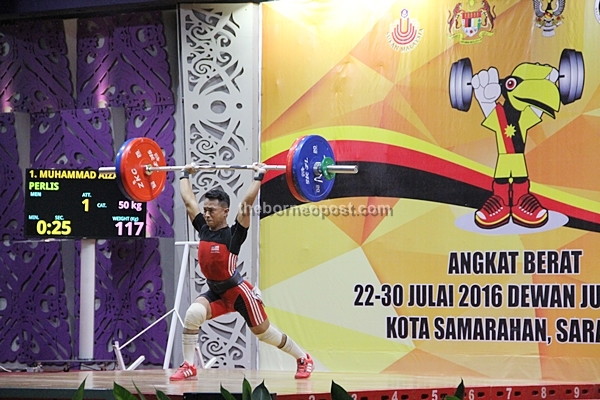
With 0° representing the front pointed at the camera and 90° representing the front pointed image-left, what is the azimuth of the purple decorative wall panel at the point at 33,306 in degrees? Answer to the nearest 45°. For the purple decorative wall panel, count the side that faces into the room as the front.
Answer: approximately 0°

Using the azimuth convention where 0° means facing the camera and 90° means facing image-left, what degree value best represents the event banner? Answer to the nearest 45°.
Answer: approximately 0°

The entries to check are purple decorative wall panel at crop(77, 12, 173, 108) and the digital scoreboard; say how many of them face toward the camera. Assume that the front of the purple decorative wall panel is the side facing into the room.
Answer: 2
